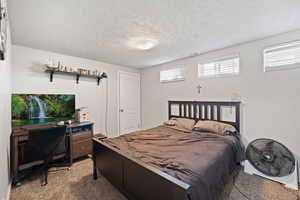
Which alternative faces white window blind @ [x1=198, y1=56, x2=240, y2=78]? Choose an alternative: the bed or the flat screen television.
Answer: the flat screen television

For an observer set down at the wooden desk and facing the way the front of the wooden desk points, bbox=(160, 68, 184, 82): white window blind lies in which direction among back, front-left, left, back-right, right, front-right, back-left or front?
front-left

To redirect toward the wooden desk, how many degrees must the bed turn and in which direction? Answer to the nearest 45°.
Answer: approximately 45° to its right

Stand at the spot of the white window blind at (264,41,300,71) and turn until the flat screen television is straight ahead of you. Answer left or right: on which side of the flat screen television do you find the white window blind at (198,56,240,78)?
right

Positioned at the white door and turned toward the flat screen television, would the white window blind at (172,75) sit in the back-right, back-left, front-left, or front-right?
back-left

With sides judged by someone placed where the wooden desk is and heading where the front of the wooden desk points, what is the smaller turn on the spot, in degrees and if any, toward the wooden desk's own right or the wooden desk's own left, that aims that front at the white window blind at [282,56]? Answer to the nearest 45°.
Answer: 0° — it already faces it

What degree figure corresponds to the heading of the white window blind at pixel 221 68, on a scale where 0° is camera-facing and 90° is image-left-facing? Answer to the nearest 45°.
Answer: approximately 45°

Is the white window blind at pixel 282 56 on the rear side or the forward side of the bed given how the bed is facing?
on the rear side
